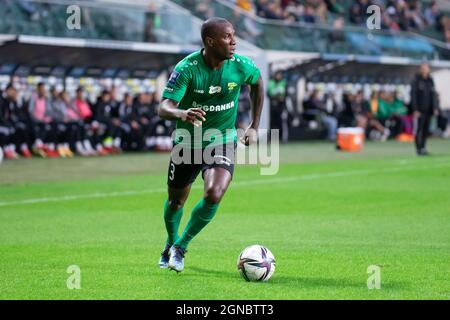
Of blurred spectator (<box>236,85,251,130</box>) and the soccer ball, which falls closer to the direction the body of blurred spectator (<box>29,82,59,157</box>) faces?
the soccer ball

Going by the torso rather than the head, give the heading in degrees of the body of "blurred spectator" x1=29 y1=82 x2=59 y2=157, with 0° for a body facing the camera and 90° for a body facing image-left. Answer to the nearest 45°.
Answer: approximately 315°

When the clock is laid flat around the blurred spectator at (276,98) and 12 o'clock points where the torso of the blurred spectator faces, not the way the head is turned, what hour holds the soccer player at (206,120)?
The soccer player is roughly at 12 o'clock from the blurred spectator.

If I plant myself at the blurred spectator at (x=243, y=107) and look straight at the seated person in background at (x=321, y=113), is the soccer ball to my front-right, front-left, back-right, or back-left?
back-right

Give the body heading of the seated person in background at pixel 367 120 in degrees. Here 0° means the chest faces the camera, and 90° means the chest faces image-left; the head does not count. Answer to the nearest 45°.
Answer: approximately 315°

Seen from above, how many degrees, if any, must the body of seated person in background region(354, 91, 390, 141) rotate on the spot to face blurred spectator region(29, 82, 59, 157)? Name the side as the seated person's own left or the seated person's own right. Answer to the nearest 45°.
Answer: approximately 90° to the seated person's own right

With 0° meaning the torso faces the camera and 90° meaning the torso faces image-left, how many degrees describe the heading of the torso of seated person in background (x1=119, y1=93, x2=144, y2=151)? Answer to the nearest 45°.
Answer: approximately 315°

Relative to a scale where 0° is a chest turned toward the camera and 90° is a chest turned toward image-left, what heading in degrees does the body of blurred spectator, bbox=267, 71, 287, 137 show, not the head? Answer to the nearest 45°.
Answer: approximately 0°

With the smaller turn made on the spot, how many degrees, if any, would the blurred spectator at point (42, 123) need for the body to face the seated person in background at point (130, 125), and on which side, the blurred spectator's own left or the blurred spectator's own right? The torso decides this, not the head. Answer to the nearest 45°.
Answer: approximately 90° to the blurred spectator's own left
